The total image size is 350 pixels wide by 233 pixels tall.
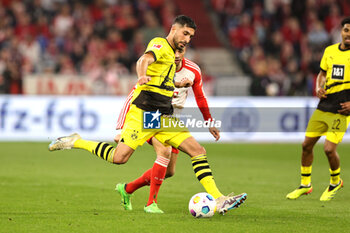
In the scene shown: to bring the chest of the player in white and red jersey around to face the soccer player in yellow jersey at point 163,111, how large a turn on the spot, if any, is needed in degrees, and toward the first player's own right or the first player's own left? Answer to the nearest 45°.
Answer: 0° — they already face them

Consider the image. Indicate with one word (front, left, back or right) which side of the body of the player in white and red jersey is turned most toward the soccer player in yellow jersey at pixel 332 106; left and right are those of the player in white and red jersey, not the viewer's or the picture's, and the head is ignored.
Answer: left

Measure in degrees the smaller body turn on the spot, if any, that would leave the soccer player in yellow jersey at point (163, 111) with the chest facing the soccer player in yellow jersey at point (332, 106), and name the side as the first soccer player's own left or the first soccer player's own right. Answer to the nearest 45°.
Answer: approximately 90° to the first soccer player's own left

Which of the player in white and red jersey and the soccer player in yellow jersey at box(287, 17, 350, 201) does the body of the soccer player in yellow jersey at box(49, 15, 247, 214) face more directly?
the soccer player in yellow jersey

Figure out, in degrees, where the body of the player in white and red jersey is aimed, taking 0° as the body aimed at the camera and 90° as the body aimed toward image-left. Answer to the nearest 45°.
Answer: approximately 0°

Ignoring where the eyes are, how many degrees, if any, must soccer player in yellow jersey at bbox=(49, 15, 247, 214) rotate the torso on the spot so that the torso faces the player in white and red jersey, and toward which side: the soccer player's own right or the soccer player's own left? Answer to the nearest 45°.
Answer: approximately 135° to the soccer player's own left

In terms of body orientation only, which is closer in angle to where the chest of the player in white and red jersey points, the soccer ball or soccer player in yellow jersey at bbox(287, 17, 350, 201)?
the soccer ball
